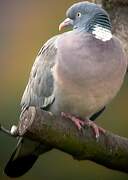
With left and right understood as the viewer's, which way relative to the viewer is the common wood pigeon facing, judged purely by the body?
facing the viewer and to the right of the viewer
